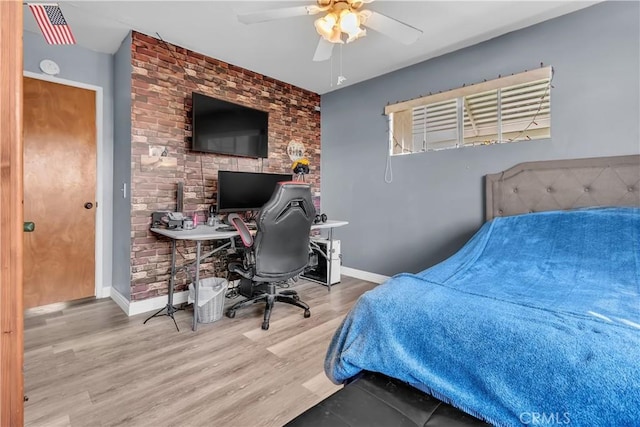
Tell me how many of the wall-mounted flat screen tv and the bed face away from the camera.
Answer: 0

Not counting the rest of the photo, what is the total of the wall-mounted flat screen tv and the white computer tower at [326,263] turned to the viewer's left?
0

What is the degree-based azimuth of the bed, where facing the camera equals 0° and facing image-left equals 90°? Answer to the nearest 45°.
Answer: approximately 45°

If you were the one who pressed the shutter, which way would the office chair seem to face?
facing away from the viewer and to the left of the viewer

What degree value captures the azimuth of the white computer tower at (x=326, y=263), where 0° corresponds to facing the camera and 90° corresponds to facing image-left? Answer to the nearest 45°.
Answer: approximately 315°

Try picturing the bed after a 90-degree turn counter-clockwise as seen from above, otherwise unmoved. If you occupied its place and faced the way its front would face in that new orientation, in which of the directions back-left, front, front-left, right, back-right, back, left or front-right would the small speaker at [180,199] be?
back-right

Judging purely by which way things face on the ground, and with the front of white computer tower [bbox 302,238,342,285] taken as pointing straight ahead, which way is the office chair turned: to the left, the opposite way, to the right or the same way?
the opposite way

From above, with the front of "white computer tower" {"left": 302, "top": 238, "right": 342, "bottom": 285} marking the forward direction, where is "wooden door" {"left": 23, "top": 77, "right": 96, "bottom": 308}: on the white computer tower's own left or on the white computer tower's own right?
on the white computer tower's own right

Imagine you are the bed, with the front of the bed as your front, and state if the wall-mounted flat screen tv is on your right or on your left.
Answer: on your right

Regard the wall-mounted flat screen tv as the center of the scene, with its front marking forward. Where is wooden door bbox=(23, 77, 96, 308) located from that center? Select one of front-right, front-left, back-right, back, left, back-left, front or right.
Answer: back-right

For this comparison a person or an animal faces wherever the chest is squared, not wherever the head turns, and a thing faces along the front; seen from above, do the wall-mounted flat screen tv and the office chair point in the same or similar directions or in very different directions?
very different directions

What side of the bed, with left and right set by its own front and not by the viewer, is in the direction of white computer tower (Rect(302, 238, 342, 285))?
right

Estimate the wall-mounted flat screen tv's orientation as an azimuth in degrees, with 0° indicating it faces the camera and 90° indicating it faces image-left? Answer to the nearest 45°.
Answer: approximately 315°

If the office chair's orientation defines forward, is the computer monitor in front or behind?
in front

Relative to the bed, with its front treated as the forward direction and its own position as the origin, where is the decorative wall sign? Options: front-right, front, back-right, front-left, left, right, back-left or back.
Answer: right
